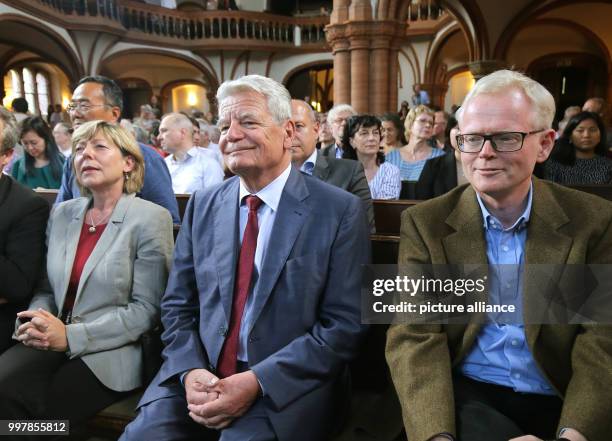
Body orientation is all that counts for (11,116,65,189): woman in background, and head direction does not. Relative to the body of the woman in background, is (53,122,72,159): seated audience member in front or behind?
behind

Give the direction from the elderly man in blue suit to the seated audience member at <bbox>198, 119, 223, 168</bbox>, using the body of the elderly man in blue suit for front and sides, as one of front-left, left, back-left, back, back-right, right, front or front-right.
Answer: back-right

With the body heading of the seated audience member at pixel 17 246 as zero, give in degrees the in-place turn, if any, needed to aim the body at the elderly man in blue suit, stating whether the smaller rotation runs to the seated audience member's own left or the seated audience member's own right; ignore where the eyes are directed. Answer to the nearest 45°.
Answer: approximately 90° to the seated audience member's own left

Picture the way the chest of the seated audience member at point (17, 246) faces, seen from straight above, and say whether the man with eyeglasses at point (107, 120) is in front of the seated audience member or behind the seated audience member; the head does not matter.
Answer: behind

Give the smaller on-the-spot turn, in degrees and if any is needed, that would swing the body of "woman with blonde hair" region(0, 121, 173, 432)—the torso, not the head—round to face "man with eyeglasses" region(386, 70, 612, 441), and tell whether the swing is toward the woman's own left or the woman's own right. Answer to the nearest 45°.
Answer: approximately 90° to the woman's own left

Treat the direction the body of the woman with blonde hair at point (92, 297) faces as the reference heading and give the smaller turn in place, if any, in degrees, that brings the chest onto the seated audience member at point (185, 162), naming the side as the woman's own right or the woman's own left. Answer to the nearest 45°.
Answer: approximately 135° to the woman's own right

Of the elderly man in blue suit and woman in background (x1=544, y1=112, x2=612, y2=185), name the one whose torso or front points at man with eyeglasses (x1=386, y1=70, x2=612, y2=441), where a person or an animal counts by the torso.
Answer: the woman in background
